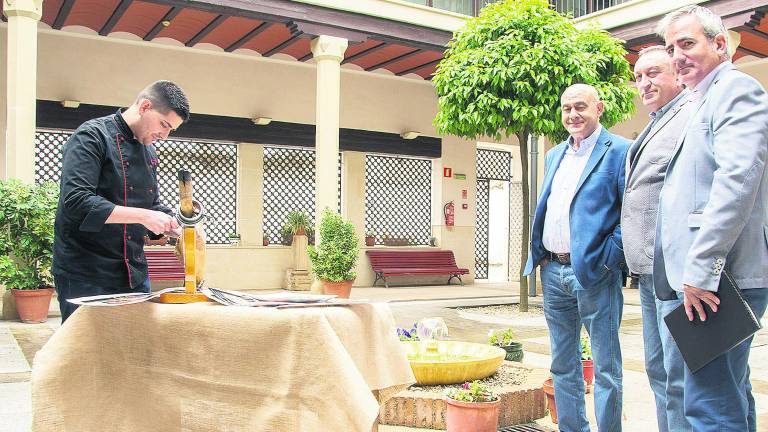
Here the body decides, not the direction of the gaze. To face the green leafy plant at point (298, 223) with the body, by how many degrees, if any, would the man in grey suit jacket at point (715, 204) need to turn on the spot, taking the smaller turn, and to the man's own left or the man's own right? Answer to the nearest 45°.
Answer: approximately 45° to the man's own right

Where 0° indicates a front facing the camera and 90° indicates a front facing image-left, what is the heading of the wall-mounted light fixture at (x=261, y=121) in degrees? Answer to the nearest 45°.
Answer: approximately 0°

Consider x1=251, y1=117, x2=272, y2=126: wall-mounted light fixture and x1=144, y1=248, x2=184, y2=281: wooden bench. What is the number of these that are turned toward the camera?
2

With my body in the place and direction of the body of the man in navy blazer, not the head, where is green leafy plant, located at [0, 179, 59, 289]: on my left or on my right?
on my right

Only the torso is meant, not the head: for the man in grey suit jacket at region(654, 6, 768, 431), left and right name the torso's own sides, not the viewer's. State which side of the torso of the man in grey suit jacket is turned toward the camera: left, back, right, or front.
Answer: left

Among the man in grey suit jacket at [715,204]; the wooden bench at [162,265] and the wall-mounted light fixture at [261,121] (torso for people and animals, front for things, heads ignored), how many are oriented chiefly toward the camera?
2

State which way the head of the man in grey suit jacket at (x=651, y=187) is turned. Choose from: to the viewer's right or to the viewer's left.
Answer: to the viewer's left
